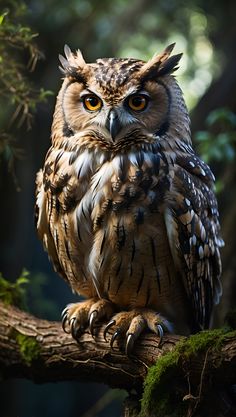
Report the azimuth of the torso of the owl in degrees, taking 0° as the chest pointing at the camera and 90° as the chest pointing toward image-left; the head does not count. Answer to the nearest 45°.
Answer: approximately 45°
